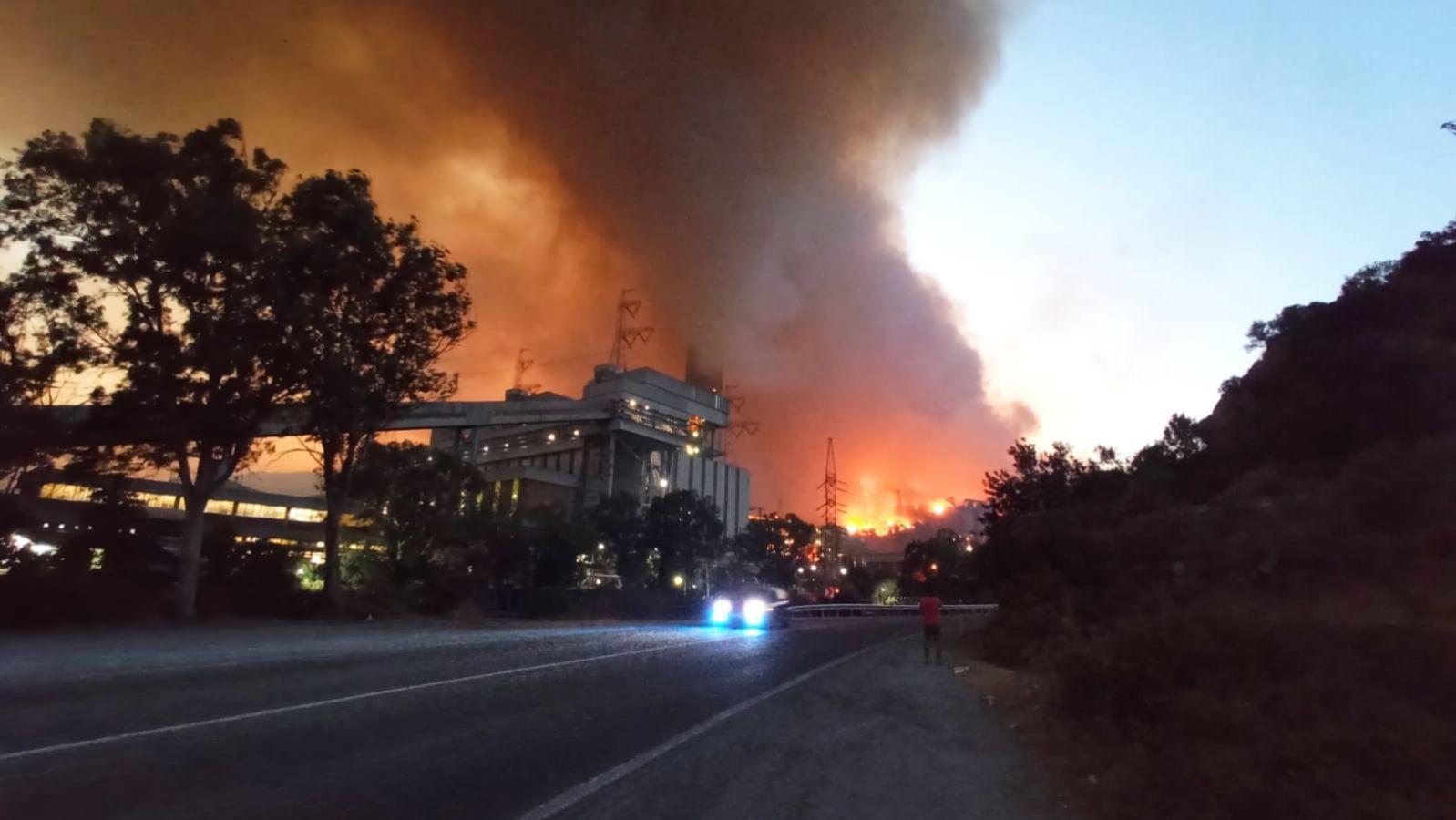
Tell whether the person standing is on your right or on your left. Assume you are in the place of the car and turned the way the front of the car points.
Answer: on your left

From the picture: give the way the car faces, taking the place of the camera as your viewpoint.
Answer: facing the viewer and to the left of the viewer

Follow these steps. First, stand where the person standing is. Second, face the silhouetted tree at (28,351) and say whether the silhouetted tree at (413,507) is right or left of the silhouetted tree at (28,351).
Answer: right

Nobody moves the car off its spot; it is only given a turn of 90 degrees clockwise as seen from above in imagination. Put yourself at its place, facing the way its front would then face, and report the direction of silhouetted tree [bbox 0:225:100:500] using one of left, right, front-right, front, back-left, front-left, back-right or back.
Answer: left

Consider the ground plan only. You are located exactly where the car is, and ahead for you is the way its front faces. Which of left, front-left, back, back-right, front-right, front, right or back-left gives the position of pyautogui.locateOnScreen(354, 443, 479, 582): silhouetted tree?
front-right
